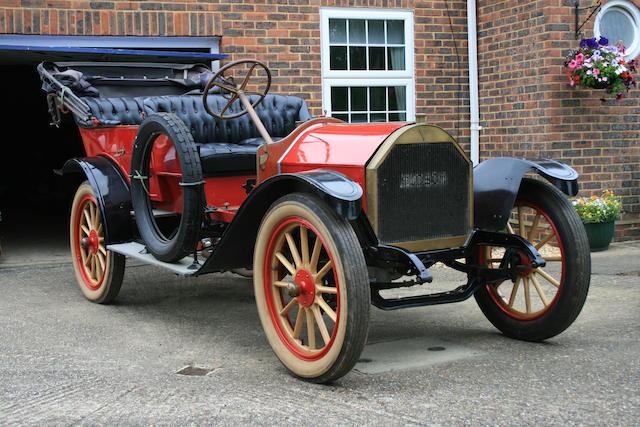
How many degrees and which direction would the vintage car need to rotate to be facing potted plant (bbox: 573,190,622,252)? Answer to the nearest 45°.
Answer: approximately 90° to its left

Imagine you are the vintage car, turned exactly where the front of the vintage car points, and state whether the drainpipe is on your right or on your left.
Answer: on your left

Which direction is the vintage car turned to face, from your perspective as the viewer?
facing the viewer and to the right of the viewer

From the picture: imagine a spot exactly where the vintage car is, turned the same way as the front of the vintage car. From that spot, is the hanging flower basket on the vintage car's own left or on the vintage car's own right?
on the vintage car's own left
